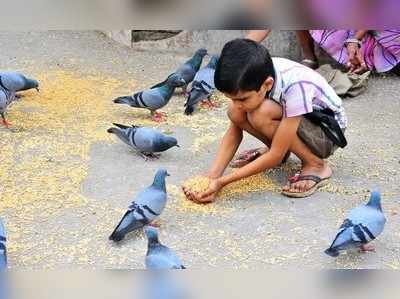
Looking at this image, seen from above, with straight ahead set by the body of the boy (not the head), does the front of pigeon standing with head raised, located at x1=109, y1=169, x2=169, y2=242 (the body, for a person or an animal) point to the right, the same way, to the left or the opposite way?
the opposite way

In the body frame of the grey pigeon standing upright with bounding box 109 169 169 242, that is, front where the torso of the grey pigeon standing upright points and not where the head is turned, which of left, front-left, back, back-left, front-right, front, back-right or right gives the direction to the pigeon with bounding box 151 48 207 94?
front-left

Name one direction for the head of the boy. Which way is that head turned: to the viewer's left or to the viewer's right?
to the viewer's left

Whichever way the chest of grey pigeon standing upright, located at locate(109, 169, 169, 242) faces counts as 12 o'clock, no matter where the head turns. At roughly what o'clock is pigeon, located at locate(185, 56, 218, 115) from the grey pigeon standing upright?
The pigeon is roughly at 11 o'clock from the grey pigeon standing upright.

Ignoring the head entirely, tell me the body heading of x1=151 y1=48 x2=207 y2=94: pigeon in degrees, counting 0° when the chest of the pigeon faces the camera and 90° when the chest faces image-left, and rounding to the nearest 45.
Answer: approximately 270°

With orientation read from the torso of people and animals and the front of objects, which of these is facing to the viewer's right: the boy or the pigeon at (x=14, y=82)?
the pigeon

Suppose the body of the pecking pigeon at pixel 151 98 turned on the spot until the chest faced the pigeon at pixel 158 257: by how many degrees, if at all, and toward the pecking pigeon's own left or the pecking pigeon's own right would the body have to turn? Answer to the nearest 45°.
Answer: approximately 90° to the pecking pigeon's own right

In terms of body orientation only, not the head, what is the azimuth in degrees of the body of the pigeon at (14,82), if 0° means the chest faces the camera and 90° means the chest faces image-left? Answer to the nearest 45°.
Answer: approximately 270°

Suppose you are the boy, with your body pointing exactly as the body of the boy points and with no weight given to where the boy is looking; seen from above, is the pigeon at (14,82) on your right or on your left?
on your right

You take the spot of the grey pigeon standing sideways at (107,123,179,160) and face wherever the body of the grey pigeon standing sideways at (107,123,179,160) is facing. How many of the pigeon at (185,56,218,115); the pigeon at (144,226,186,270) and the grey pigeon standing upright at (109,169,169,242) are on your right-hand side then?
2

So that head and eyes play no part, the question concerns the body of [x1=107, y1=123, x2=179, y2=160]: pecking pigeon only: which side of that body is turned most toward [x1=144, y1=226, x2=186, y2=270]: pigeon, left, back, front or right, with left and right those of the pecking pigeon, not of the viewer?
right

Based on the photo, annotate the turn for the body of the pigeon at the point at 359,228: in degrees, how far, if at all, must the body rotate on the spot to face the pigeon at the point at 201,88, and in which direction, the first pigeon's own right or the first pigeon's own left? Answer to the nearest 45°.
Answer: approximately 90° to the first pigeon's own left

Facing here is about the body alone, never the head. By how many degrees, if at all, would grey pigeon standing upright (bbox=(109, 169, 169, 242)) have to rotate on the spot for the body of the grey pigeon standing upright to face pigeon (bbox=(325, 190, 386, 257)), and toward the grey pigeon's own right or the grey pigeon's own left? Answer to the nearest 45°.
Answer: approximately 45° to the grey pigeon's own right
